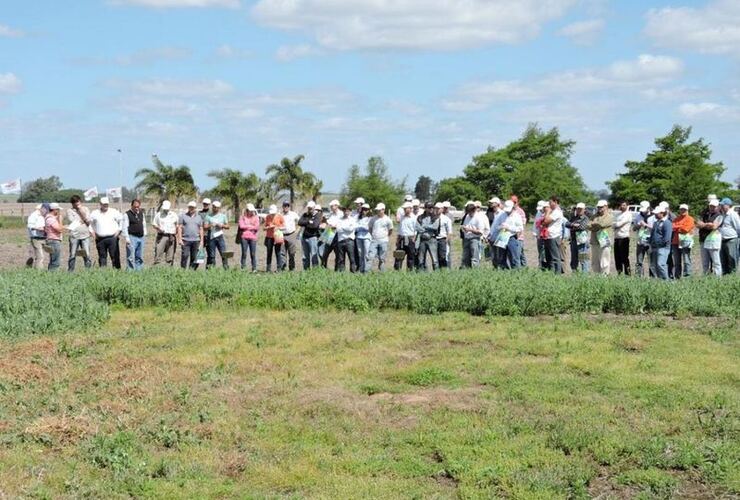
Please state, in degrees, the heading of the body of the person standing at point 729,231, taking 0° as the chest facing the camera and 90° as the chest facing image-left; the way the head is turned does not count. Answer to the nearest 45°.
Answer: approximately 45°

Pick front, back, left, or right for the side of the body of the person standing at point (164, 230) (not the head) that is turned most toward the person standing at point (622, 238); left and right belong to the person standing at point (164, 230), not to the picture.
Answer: left

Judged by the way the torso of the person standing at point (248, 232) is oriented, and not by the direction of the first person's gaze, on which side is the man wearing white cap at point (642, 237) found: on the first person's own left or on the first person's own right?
on the first person's own left

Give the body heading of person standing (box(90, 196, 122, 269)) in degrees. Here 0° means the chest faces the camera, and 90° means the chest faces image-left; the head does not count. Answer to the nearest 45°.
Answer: approximately 0°

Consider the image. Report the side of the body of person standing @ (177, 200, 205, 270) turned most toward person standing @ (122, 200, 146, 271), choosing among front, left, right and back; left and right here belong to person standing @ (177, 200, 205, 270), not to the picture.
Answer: right

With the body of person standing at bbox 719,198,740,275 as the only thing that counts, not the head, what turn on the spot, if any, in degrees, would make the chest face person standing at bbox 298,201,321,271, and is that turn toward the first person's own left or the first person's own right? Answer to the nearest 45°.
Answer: approximately 45° to the first person's own right

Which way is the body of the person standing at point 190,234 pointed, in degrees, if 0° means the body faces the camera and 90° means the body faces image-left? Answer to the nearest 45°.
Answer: approximately 0°

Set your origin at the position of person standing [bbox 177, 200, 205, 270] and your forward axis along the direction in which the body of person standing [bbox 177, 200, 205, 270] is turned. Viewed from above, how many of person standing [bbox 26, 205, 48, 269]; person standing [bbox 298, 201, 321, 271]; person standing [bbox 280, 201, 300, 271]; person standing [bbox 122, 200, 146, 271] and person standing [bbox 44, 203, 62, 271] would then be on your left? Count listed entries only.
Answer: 2

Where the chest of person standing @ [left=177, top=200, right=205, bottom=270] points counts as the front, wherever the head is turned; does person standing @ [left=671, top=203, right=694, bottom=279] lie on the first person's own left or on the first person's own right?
on the first person's own left
